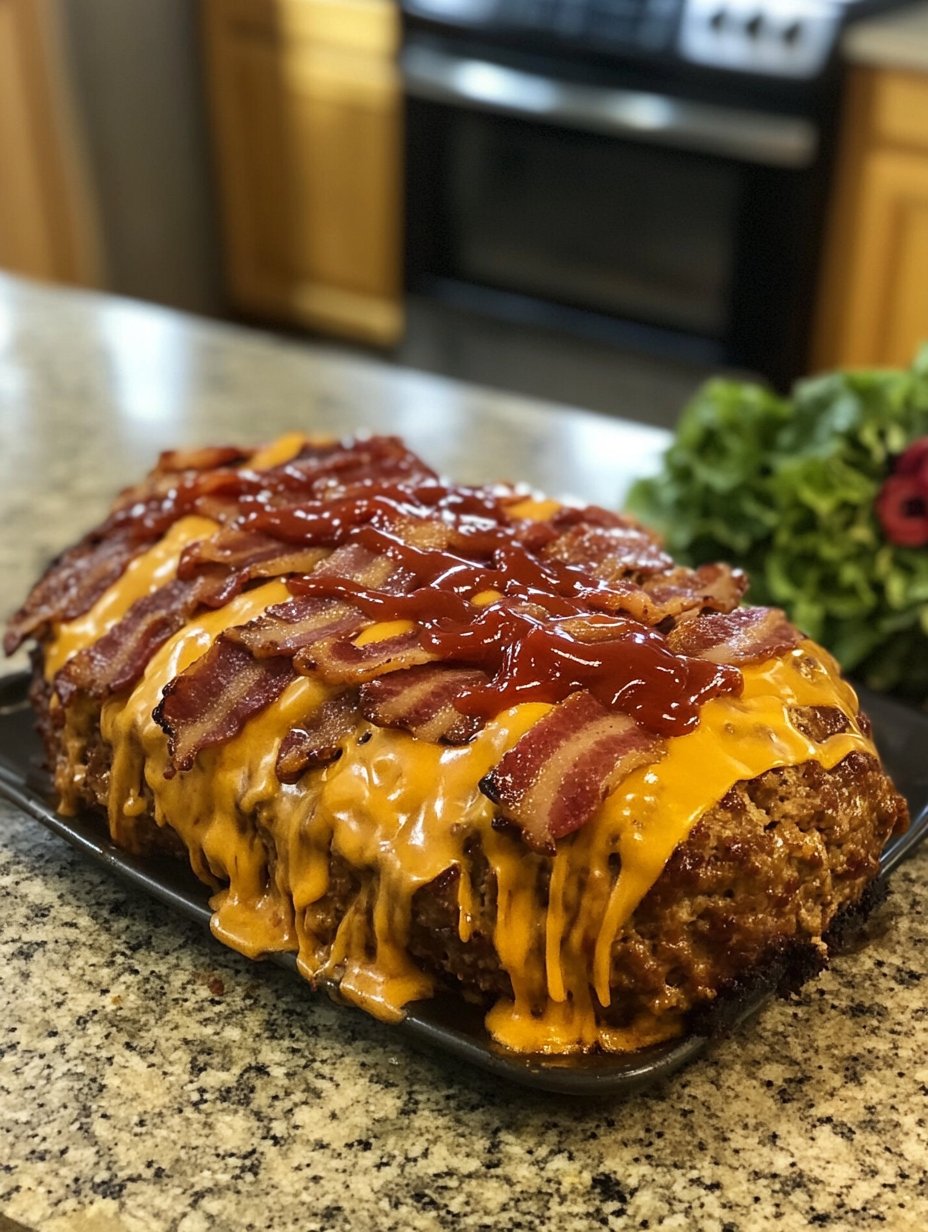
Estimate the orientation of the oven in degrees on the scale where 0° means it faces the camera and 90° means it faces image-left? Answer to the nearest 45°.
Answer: approximately 45°

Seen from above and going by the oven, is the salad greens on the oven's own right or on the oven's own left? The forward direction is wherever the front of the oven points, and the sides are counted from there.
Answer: on the oven's own left

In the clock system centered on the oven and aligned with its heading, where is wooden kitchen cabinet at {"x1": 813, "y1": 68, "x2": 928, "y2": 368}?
The wooden kitchen cabinet is roughly at 8 o'clock from the oven.

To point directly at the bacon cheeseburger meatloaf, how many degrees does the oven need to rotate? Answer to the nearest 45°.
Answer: approximately 45° to its left

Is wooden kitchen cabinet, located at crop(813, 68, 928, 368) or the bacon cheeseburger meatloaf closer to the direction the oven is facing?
the bacon cheeseburger meatloaf

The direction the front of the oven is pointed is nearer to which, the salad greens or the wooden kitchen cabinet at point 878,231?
the salad greens
